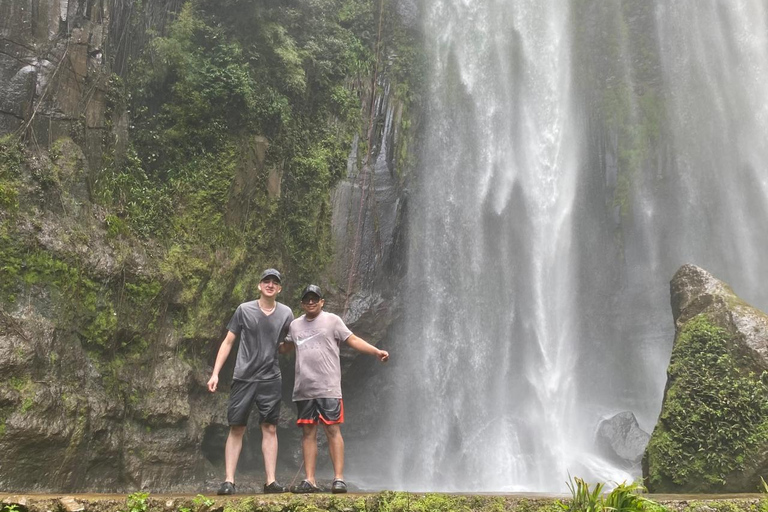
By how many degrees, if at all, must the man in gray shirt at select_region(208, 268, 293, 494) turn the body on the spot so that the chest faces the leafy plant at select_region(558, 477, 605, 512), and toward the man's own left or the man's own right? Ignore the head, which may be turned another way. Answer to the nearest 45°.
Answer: approximately 45° to the man's own left

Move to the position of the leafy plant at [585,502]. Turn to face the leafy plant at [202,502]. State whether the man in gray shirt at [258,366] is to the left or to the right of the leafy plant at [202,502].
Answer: right

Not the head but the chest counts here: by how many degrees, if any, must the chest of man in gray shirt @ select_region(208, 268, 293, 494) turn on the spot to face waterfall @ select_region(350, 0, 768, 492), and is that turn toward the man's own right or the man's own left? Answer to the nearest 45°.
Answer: approximately 135° to the man's own left

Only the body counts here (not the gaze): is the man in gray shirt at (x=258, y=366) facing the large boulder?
no

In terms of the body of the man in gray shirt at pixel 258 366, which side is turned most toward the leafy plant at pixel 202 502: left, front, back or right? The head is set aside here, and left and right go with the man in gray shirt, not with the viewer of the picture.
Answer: front

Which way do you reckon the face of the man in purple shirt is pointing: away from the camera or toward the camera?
toward the camera

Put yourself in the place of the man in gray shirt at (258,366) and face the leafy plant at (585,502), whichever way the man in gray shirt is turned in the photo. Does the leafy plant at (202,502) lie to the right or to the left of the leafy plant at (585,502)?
right

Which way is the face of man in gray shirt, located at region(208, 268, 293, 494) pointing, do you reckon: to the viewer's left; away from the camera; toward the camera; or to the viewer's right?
toward the camera

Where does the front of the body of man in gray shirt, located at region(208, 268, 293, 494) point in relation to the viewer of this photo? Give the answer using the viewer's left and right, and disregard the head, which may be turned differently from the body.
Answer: facing the viewer

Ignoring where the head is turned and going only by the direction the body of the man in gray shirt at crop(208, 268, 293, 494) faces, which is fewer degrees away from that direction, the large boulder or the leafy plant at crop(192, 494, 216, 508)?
the leafy plant
